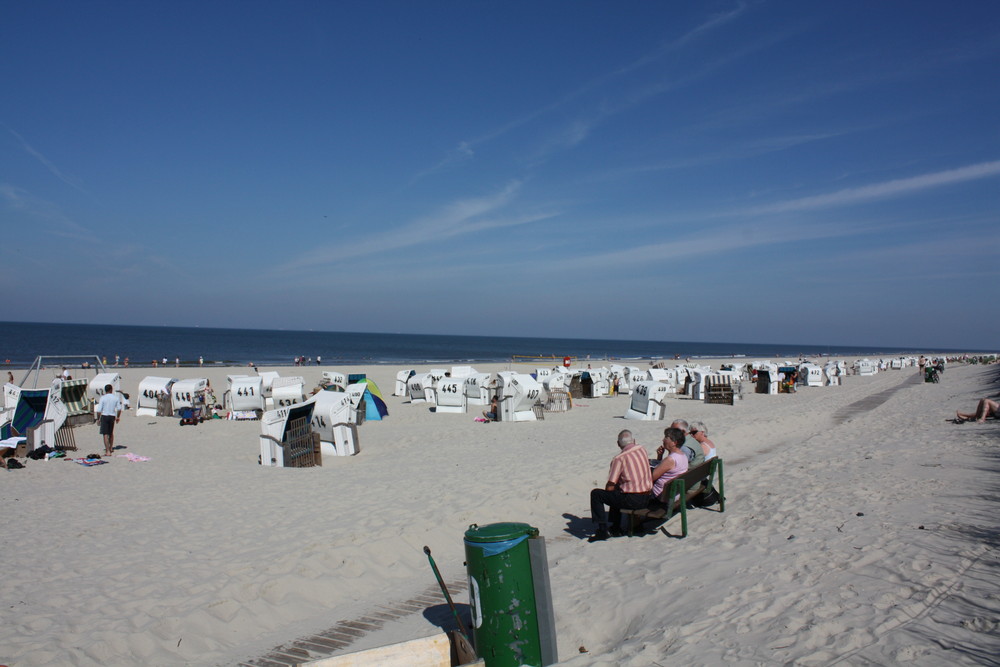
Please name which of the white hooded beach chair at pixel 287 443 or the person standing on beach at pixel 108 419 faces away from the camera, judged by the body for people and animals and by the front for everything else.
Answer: the person standing on beach

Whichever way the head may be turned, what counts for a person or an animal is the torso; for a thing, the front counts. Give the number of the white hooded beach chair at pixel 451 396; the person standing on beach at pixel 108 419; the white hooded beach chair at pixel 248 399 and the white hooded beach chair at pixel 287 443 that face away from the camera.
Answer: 3

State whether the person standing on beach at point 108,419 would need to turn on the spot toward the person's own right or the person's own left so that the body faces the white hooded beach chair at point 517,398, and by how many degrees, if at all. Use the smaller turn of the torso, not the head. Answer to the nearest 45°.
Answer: approximately 90° to the person's own right

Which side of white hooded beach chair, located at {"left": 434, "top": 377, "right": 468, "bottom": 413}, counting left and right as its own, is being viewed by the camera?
back

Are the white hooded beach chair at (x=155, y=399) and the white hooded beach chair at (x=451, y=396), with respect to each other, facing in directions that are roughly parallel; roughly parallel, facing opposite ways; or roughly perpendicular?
roughly parallel

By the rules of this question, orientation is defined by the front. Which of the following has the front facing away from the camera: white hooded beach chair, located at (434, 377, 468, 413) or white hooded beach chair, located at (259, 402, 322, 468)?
white hooded beach chair, located at (434, 377, 468, 413)

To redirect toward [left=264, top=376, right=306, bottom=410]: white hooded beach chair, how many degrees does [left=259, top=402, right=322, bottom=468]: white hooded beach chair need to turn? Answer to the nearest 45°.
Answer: approximately 135° to its left

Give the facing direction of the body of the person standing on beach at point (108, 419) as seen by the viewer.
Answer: away from the camera

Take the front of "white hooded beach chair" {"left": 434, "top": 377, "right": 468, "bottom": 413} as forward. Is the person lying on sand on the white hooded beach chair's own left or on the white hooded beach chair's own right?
on the white hooded beach chair's own right

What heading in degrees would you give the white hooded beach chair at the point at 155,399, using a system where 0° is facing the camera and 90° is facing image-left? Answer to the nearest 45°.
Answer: approximately 225°

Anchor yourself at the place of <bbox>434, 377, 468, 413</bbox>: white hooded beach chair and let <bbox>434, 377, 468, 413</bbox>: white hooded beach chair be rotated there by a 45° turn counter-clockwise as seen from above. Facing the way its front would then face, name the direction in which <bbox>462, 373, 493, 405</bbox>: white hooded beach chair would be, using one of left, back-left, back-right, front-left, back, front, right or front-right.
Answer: right

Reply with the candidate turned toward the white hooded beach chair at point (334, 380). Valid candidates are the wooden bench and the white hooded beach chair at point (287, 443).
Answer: the wooden bench

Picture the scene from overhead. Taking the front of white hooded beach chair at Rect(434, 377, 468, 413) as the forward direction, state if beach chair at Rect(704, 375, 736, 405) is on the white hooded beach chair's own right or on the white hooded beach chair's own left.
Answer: on the white hooded beach chair's own right

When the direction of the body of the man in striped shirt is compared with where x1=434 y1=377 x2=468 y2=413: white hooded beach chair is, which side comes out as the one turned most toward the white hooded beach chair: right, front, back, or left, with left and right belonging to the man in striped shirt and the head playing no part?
front

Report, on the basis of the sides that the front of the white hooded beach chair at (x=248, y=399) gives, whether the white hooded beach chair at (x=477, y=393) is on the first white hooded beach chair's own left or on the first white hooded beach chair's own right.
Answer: on the first white hooded beach chair's own right
